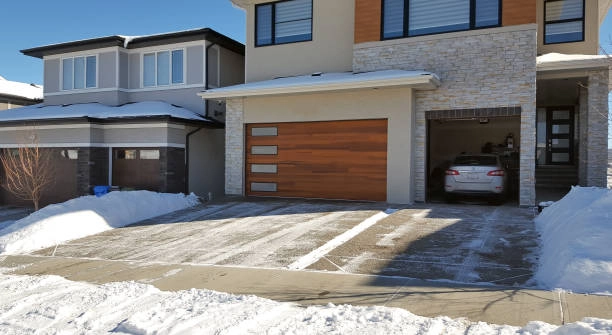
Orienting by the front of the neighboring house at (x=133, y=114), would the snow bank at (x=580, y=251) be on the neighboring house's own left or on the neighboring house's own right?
on the neighboring house's own left

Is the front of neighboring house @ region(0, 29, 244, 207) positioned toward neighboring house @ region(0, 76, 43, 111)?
no

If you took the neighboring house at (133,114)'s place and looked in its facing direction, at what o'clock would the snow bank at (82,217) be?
The snow bank is roughly at 11 o'clock from the neighboring house.

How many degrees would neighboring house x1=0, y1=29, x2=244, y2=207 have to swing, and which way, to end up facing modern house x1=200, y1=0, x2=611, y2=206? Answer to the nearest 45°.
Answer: approximately 90° to its left

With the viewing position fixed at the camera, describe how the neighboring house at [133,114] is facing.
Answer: facing the viewer and to the left of the viewer

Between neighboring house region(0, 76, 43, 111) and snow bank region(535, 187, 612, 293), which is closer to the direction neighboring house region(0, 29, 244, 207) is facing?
the snow bank
